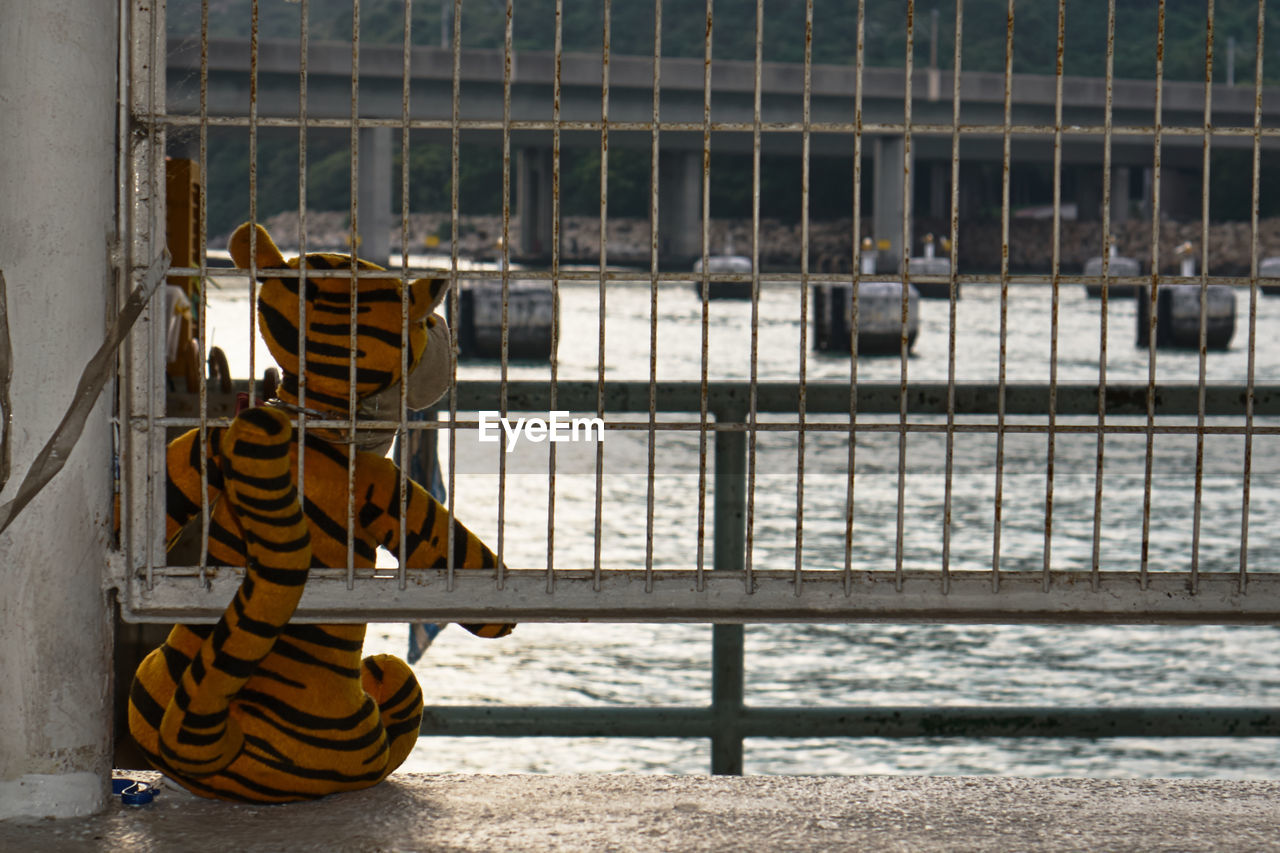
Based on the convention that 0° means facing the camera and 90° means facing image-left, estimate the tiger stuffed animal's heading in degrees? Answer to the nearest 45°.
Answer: approximately 225°

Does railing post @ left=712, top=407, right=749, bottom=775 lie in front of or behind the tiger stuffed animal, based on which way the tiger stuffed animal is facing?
in front
